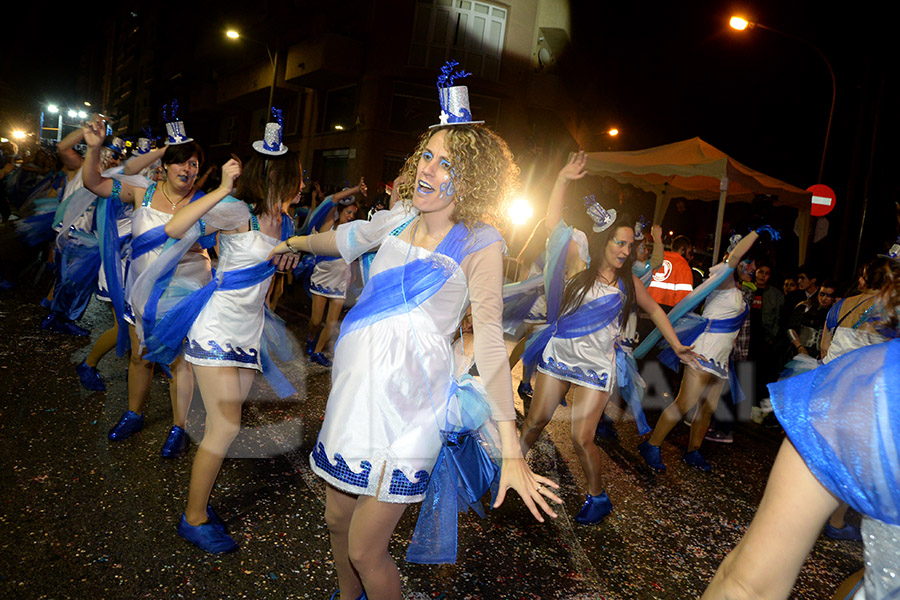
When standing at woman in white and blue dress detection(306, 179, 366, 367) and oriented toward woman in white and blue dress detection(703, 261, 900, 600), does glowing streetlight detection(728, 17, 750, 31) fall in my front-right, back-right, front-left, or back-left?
back-left

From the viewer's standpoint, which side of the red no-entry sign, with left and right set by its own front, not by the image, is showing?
front

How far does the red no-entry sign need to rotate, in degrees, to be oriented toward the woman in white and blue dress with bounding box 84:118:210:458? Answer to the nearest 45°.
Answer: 0° — it already faces them

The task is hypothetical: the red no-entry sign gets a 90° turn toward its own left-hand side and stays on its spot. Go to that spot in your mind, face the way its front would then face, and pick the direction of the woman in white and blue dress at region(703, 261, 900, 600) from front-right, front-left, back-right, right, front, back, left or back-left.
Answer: right

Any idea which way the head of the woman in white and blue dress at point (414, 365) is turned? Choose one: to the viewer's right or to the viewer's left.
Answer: to the viewer's left

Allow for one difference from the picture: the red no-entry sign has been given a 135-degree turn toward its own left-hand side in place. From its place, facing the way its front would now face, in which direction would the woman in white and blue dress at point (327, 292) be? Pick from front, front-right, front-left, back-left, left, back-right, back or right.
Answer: back

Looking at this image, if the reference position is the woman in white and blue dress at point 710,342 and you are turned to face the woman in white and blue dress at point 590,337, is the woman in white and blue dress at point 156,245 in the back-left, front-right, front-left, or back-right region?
front-right

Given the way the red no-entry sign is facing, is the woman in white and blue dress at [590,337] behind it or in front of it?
in front

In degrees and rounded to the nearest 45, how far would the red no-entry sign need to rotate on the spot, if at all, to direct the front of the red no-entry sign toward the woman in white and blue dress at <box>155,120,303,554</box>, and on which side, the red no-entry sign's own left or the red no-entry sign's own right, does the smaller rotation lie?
0° — it already faces them

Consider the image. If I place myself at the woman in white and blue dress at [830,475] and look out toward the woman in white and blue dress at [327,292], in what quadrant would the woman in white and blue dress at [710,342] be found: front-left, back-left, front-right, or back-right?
front-right

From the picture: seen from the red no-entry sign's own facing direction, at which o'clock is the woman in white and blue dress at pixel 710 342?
The woman in white and blue dress is roughly at 12 o'clock from the red no-entry sign.

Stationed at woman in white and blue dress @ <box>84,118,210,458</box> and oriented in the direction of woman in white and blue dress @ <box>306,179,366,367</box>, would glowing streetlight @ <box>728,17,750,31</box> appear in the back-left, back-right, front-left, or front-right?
front-right

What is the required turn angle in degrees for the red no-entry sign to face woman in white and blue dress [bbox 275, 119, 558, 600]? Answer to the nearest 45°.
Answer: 0° — it already faces them
